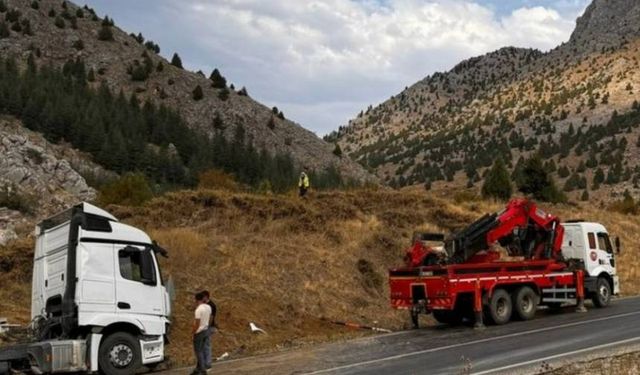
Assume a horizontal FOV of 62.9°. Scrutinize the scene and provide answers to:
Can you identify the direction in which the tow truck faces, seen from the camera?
facing away from the viewer and to the right of the viewer

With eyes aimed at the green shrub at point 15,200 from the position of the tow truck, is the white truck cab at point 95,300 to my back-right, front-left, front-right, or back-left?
front-left

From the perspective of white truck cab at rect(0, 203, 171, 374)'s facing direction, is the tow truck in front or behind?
in front

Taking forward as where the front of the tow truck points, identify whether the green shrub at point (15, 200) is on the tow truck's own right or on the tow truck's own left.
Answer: on the tow truck's own left

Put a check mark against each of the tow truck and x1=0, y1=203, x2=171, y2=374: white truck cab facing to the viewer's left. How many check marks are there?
0

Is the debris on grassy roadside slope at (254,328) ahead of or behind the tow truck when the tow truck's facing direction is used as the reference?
behind

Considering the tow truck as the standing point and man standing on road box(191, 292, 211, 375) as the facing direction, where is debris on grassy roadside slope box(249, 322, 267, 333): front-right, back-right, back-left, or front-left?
front-right

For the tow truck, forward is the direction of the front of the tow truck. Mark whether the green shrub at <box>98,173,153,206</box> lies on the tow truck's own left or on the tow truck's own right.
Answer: on the tow truck's own left

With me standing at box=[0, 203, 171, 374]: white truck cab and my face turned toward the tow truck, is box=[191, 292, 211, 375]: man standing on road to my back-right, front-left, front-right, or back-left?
front-right
